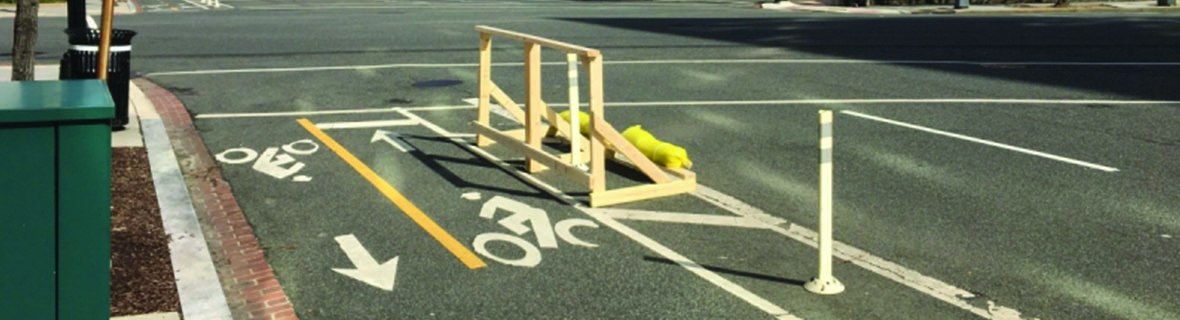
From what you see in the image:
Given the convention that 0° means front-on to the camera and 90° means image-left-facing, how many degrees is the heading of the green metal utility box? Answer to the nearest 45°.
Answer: approximately 0°

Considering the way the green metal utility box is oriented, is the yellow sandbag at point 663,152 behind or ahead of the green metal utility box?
behind

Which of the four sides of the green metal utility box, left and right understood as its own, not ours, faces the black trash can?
back

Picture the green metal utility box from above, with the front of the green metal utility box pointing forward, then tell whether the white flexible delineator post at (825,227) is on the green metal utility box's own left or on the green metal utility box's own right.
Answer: on the green metal utility box's own left

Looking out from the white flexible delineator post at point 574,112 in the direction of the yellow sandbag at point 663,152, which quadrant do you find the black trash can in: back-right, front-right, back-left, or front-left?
back-left

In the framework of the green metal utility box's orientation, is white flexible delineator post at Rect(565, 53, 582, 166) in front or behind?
behind
